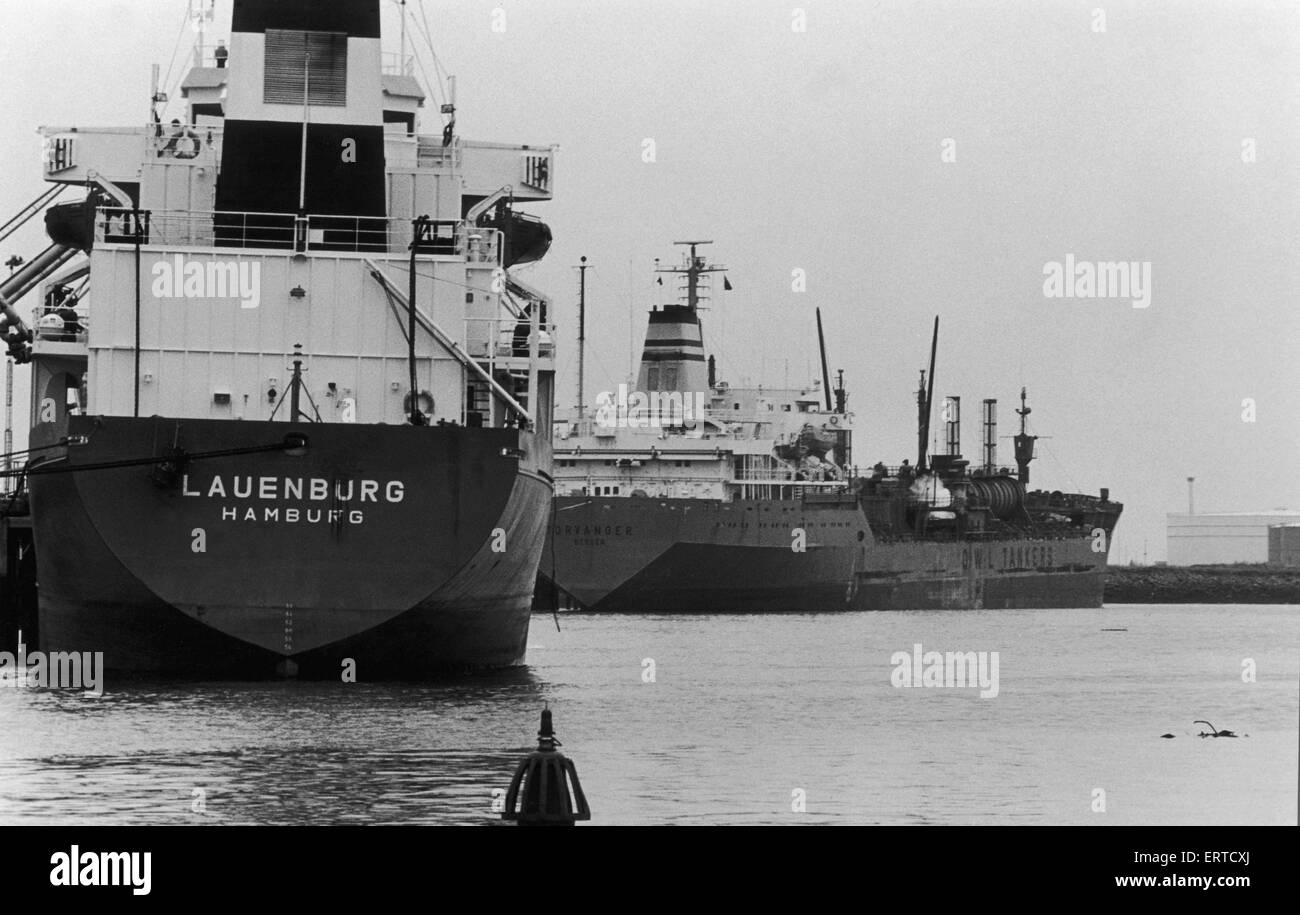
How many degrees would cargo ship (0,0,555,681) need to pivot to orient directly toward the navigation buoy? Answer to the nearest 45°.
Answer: approximately 180°

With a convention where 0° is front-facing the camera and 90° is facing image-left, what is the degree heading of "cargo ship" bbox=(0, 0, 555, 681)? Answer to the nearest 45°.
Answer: approximately 180°
